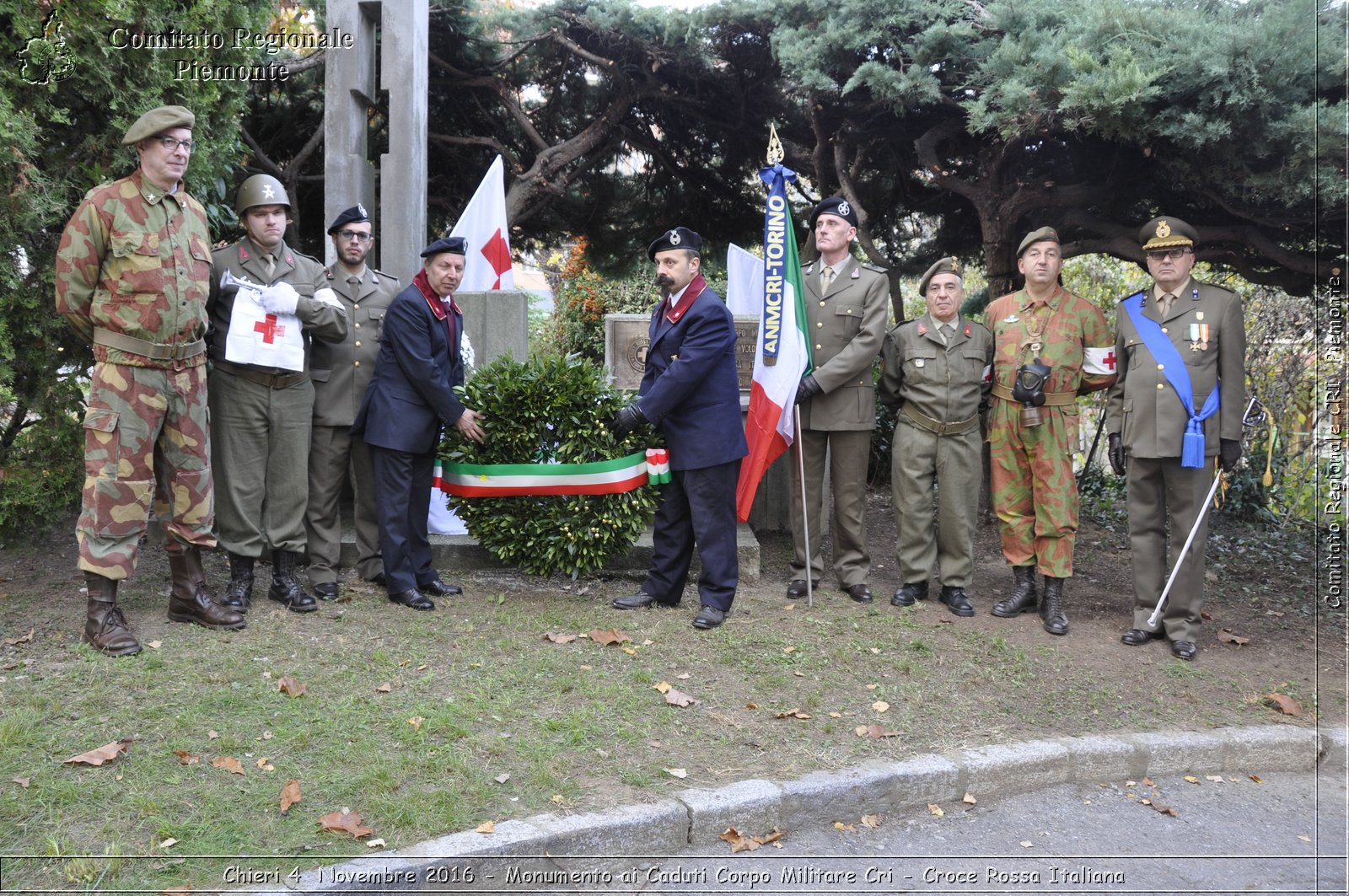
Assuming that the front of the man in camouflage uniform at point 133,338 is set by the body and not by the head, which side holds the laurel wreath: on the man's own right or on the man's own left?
on the man's own left

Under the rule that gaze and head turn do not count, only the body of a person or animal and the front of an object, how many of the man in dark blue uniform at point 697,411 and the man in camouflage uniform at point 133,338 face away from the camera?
0

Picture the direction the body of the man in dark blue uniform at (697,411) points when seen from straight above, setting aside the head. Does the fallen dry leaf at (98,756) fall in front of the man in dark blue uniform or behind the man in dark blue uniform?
in front

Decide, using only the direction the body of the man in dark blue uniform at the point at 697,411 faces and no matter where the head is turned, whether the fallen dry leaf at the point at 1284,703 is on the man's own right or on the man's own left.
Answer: on the man's own left

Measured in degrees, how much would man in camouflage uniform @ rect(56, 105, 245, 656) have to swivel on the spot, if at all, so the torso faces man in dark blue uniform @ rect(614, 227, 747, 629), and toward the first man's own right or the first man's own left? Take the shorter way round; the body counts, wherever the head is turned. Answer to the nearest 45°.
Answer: approximately 45° to the first man's own left

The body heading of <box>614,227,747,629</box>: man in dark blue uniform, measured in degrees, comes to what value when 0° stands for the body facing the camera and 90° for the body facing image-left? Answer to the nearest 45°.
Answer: approximately 45°

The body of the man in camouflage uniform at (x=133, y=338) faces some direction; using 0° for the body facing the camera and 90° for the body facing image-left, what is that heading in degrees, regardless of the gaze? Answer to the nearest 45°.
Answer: approximately 315°

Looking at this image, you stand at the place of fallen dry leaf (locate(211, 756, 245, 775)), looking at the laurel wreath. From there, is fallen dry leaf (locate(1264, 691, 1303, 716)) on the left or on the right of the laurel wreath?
right

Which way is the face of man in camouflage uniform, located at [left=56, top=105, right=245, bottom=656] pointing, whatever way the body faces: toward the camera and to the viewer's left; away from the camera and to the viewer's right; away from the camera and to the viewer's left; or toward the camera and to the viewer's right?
toward the camera and to the viewer's right
